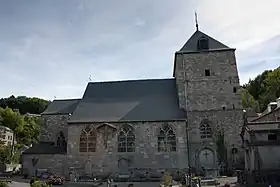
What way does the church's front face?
to the viewer's right
